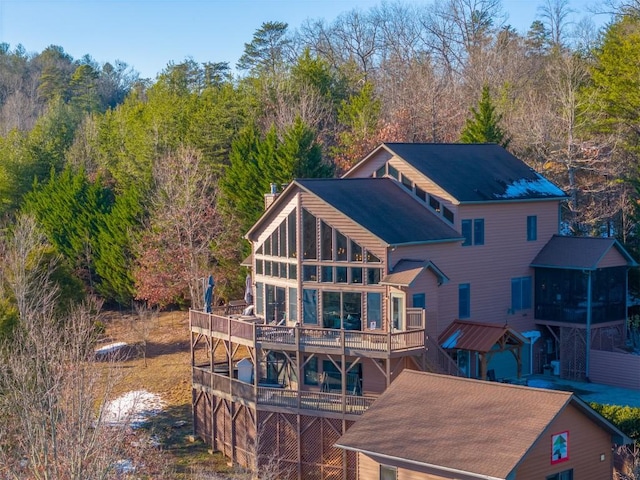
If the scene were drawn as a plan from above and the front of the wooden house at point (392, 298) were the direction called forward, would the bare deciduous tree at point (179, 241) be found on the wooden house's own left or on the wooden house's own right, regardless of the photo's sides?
on the wooden house's own right

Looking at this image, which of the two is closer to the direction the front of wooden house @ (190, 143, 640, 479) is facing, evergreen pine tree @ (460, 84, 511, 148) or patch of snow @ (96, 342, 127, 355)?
the patch of snow

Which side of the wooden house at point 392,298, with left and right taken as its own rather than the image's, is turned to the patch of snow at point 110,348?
right

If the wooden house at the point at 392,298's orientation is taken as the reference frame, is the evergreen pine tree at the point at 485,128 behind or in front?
behind

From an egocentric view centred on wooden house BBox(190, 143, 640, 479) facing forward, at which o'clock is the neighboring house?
The neighboring house is roughly at 10 o'clock from the wooden house.

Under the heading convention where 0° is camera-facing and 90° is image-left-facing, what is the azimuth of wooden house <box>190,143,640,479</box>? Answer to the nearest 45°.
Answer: approximately 45°

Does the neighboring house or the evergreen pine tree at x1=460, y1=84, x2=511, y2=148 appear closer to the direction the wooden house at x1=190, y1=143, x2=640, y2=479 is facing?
the neighboring house
